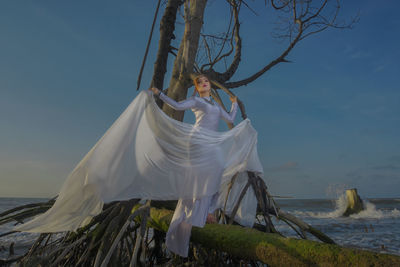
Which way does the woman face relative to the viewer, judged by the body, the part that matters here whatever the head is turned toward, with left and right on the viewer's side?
facing the viewer and to the right of the viewer

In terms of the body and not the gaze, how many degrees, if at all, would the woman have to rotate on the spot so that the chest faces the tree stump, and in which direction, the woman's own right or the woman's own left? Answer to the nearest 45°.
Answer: approximately 90° to the woman's own left
